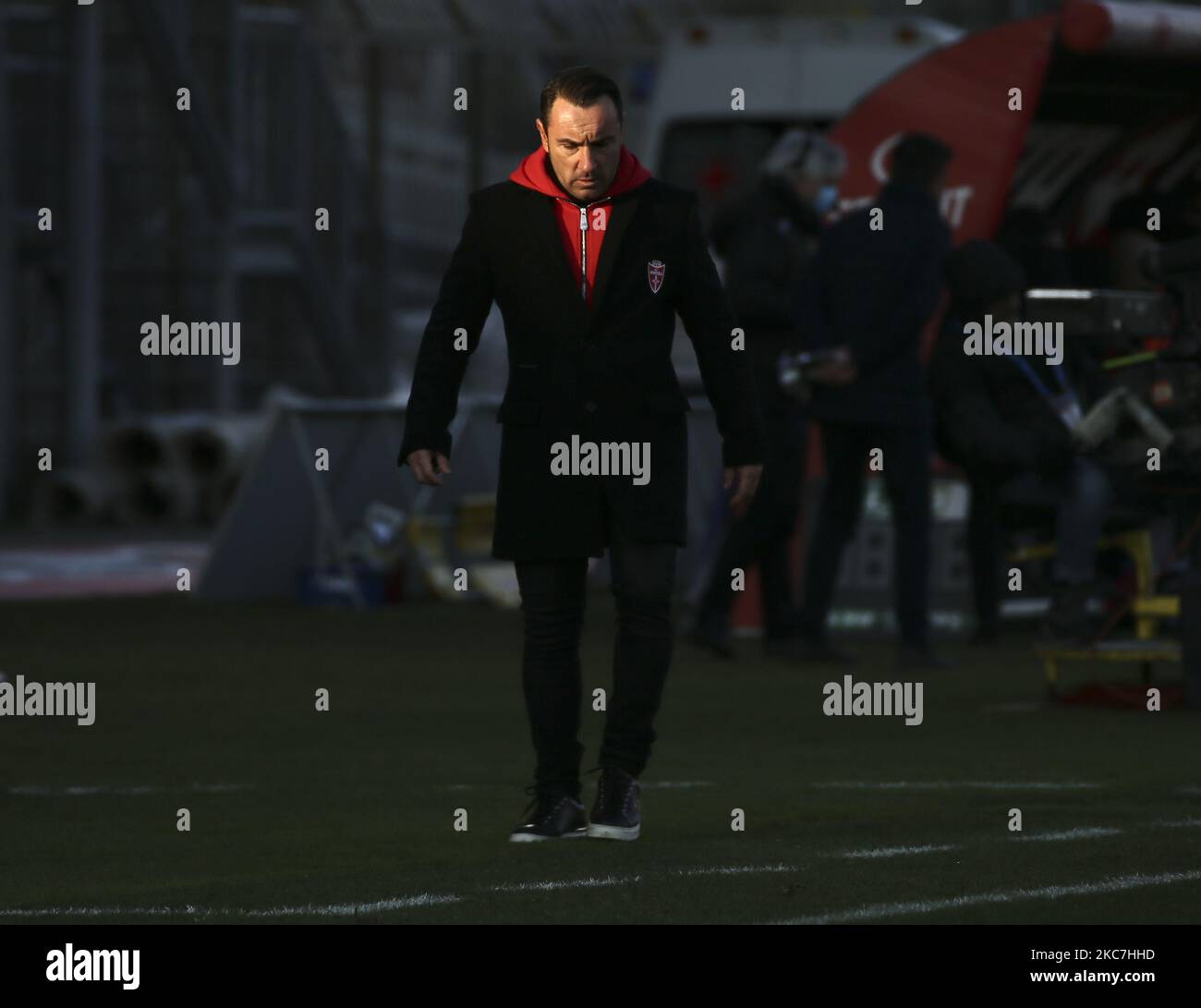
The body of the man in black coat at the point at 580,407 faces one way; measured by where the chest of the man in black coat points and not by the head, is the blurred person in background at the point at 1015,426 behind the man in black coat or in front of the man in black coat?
behind

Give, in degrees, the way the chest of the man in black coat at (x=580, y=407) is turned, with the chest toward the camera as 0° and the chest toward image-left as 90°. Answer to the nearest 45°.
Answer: approximately 0°

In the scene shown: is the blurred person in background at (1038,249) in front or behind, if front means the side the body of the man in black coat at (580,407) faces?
behind
